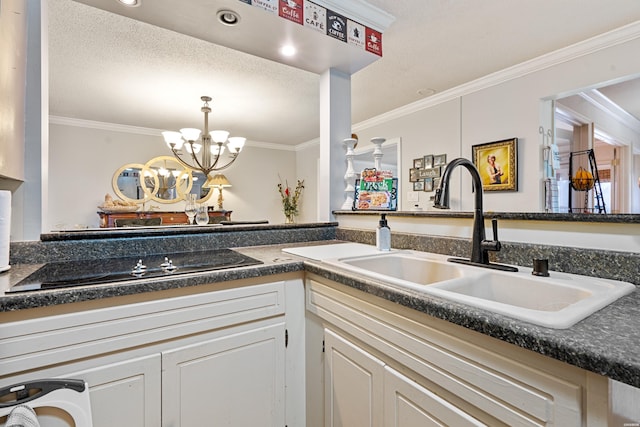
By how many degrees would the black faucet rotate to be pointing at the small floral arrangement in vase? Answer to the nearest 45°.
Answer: approximately 90° to its right

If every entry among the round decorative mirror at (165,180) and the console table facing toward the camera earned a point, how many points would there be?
2

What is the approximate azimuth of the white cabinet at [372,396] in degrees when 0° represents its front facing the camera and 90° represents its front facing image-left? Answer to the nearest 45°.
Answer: approximately 45°

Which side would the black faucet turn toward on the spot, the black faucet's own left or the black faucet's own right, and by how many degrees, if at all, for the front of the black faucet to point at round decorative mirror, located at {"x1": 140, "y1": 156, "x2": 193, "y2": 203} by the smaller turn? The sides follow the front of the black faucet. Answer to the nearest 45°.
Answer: approximately 90° to the black faucet's own right

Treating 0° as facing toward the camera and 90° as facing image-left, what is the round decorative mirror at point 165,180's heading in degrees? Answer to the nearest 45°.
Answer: approximately 0°

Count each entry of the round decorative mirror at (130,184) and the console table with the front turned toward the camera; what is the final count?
2

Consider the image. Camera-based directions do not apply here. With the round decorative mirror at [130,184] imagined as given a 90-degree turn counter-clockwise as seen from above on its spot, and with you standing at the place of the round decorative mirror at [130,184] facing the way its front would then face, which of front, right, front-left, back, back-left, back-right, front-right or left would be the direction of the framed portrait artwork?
front-right

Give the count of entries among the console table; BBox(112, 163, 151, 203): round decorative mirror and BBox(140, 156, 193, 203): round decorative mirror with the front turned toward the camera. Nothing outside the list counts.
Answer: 3

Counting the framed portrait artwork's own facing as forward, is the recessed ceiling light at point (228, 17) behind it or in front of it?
in front

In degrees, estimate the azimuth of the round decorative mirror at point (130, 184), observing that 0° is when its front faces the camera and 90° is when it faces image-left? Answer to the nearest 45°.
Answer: approximately 0°

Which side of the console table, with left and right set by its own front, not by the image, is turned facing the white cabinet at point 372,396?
front
